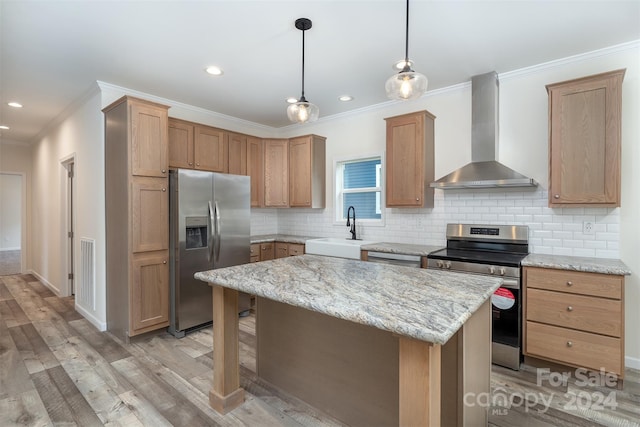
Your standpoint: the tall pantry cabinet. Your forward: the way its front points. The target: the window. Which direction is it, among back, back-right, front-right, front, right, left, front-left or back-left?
front-left

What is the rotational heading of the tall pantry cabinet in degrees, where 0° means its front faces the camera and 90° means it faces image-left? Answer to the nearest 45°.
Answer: approximately 315°

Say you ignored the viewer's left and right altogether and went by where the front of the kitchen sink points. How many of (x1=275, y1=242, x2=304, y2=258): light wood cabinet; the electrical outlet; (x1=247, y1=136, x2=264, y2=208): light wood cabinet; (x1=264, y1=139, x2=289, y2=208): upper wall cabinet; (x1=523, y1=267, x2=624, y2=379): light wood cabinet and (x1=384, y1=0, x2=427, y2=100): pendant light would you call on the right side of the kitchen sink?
3

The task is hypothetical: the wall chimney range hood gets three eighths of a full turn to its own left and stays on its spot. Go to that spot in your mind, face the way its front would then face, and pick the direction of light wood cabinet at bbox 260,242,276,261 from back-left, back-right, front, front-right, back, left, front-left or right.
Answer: back-left

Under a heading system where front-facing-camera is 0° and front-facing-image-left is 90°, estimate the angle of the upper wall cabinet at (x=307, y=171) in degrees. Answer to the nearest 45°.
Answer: approximately 45°

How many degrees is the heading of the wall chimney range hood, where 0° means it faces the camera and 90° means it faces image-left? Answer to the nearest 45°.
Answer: approximately 0°

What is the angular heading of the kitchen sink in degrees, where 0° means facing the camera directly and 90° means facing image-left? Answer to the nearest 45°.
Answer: approximately 45°

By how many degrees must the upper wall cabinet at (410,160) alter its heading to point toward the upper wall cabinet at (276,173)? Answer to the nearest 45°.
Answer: approximately 45° to its right

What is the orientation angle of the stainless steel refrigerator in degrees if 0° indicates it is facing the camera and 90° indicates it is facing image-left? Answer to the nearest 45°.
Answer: approximately 315°

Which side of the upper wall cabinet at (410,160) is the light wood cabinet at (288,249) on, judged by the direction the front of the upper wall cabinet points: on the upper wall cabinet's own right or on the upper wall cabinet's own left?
on the upper wall cabinet's own right

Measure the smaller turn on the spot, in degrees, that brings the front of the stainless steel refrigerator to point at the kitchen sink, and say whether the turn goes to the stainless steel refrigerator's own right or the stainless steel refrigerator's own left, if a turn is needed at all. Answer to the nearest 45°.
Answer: approximately 45° to the stainless steel refrigerator's own left

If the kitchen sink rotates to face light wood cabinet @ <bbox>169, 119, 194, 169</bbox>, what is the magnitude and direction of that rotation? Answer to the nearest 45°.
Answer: approximately 45° to its right
